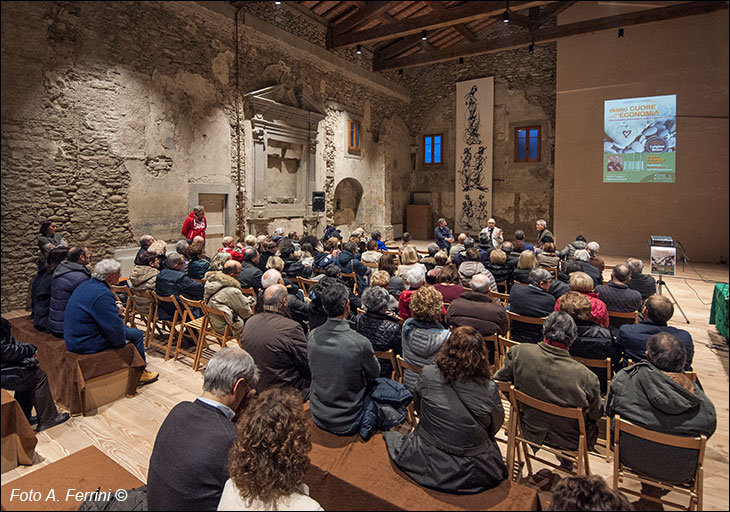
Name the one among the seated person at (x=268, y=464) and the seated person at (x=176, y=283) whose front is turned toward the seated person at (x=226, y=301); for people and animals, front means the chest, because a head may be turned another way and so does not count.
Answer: the seated person at (x=268, y=464)

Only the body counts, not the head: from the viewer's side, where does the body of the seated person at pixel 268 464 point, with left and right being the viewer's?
facing away from the viewer

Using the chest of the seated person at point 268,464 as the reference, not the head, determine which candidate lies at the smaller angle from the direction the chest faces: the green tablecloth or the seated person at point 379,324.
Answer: the seated person

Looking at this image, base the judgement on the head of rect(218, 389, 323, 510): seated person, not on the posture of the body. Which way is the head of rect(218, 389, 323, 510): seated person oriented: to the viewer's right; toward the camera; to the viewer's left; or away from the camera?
away from the camera

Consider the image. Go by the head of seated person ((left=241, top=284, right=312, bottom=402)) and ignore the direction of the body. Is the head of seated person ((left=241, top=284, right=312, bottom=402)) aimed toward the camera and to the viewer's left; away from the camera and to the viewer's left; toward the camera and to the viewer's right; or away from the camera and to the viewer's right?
away from the camera and to the viewer's right

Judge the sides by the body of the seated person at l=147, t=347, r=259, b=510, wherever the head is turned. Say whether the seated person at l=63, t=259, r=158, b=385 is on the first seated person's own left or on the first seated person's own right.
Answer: on the first seated person's own left

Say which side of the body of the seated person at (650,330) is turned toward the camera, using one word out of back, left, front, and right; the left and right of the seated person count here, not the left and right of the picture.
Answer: back

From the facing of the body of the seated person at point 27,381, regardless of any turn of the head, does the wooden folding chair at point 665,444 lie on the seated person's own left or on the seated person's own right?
on the seated person's own right

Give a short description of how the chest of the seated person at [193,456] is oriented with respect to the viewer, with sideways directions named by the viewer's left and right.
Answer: facing away from the viewer and to the right of the viewer

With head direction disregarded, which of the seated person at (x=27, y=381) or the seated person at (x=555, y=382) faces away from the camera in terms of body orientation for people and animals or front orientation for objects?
the seated person at (x=555, y=382)

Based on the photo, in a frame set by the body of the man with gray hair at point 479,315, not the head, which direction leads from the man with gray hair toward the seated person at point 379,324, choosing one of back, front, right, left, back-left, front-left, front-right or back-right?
back-left

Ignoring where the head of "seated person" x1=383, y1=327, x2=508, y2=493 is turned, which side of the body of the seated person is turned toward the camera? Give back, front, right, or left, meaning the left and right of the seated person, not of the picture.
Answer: back

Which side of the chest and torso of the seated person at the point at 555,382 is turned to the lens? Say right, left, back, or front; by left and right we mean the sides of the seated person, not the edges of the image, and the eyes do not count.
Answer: back
